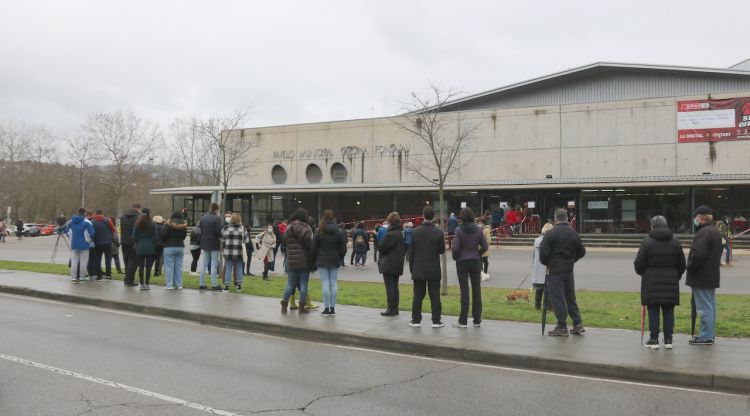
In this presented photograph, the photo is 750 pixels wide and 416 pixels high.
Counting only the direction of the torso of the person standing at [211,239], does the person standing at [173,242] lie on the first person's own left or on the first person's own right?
on the first person's own left

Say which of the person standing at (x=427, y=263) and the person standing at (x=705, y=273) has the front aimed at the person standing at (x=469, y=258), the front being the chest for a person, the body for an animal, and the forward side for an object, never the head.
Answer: the person standing at (x=705, y=273)

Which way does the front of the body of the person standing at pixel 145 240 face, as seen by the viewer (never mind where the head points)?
away from the camera

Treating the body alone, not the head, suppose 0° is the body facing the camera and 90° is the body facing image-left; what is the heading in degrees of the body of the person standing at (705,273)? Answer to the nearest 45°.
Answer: approximately 90°

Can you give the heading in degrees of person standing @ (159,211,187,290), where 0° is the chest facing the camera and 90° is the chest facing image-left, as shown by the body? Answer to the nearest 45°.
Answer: approximately 180°

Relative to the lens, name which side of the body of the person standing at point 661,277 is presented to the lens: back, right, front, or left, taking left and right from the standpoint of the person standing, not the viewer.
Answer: back

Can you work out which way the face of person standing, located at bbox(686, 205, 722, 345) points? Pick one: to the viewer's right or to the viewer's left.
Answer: to the viewer's left

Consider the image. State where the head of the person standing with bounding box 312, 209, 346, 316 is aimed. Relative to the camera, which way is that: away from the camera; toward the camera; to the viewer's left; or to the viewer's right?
away from the camera

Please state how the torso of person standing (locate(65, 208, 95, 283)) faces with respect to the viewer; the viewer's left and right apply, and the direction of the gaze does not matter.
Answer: facing away from the viewer

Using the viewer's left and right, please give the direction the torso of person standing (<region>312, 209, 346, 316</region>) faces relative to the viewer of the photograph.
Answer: facing away from the viewer

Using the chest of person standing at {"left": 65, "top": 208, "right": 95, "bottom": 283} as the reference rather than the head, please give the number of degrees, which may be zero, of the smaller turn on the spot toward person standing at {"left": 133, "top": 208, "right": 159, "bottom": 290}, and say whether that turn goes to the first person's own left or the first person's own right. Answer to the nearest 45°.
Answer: approximately 135° to the first person's own right
